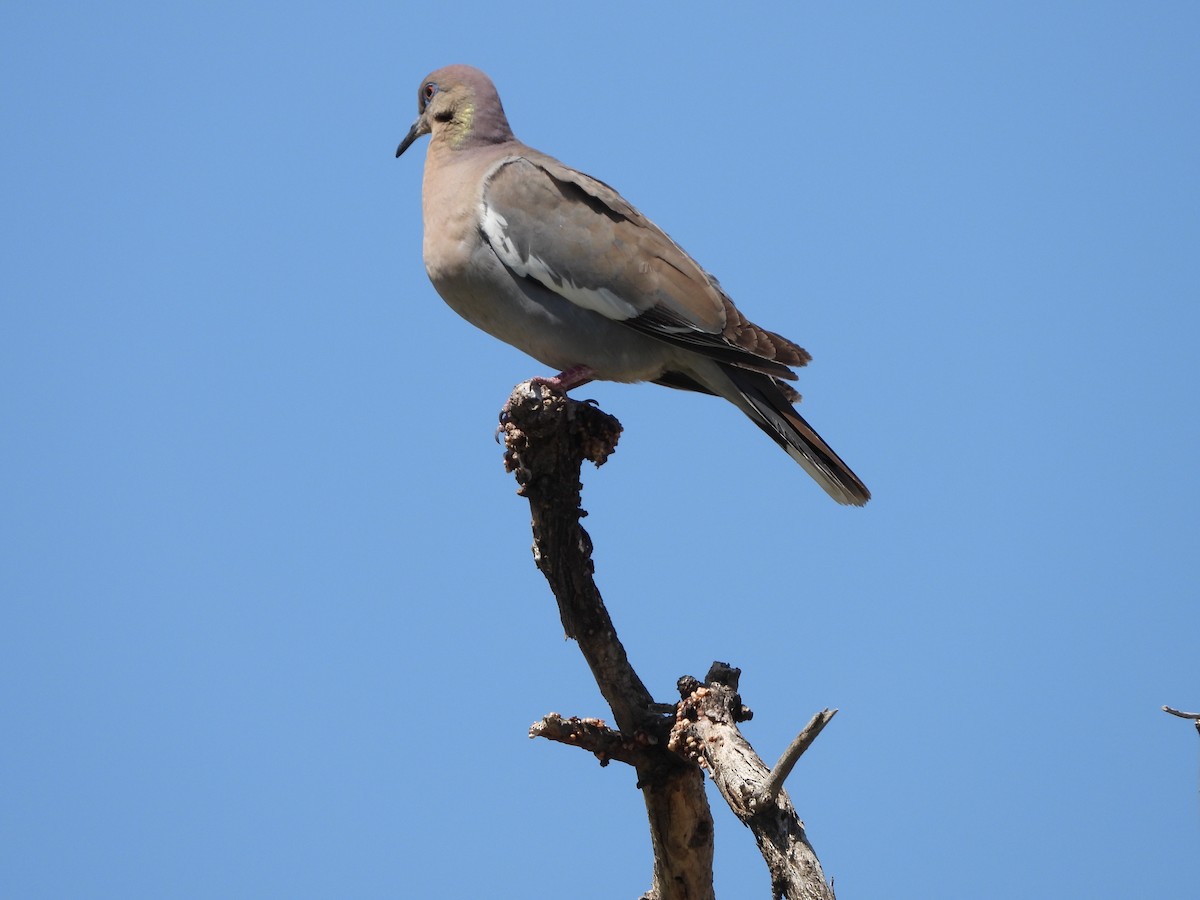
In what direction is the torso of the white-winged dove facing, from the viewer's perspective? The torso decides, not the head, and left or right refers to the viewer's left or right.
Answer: facing to the left of the viewer
